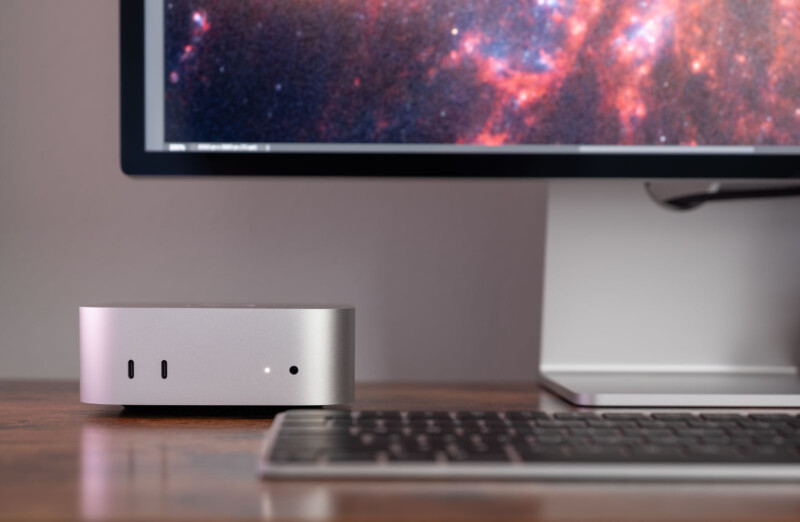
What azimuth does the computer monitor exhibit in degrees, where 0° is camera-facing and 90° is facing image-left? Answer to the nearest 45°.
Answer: approximately 0°
